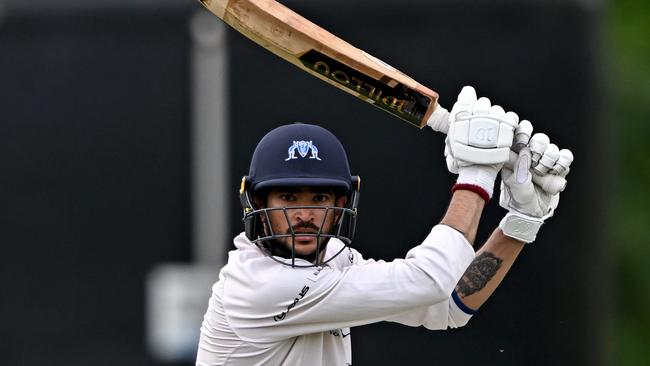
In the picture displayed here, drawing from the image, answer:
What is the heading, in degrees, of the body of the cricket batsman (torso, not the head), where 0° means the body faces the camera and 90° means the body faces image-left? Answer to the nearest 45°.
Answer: approximately 315°
